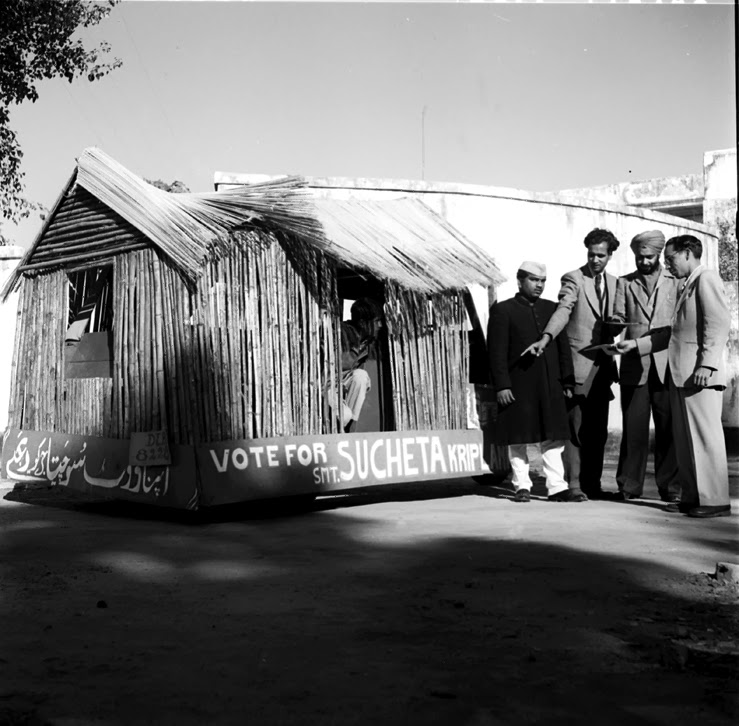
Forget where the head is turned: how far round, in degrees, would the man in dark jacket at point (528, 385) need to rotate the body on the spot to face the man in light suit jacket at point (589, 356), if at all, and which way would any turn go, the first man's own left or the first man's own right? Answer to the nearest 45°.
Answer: approximately 90° to the first man's own left

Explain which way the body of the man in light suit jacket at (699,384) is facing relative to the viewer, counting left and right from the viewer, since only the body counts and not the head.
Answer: facing to the left of the viewer

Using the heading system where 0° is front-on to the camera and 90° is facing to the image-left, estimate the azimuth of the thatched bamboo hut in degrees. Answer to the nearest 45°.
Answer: approximately 315°

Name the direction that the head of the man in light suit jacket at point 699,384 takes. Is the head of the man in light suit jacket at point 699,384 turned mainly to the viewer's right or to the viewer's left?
to the viewer's left

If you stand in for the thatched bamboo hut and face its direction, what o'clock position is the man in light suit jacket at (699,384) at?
The man in light suit jacket is roughly at 11 o'clock from the thatched bamboo hut.
